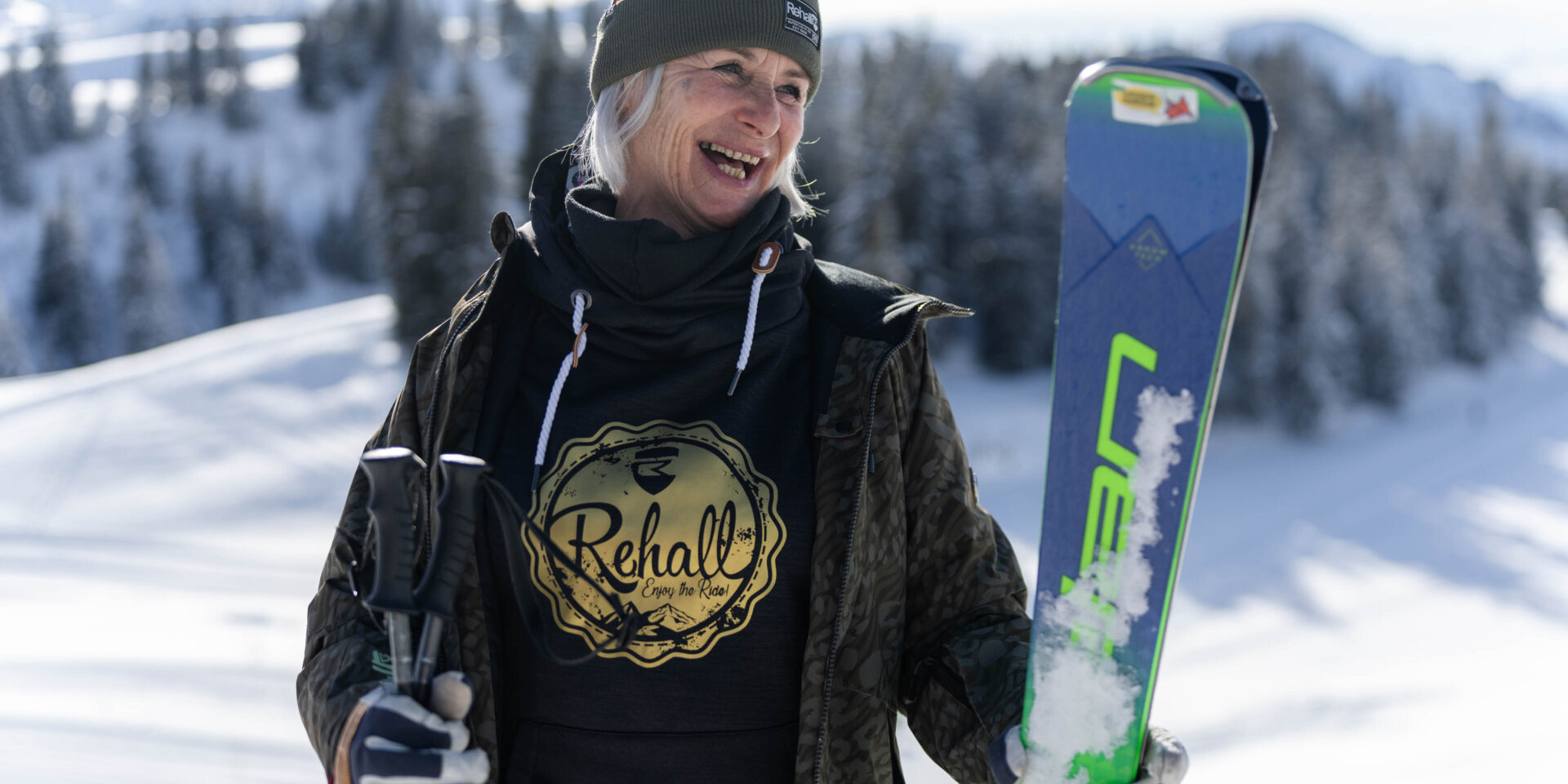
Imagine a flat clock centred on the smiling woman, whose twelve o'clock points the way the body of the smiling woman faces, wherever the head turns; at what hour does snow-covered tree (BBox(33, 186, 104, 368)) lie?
The snow-covered tree is roughly at 5 o'clock from the smiling woman.

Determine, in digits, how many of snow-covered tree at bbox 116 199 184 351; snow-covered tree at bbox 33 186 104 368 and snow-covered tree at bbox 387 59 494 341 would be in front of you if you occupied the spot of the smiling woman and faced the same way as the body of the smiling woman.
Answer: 0

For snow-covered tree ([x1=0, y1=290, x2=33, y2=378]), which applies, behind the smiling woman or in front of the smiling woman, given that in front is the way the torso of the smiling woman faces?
behind

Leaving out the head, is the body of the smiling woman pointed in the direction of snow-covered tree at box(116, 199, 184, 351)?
no

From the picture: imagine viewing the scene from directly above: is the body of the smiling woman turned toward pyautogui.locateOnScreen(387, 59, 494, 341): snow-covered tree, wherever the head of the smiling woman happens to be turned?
no

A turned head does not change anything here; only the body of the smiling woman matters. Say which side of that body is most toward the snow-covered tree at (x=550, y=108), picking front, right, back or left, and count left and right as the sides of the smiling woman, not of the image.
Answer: back

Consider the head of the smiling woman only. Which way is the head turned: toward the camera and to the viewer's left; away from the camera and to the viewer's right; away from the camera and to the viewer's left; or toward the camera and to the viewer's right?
toward the camera and to the viewer's right

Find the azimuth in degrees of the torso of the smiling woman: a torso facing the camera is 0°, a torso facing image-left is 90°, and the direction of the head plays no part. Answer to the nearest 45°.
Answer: approximately 0°

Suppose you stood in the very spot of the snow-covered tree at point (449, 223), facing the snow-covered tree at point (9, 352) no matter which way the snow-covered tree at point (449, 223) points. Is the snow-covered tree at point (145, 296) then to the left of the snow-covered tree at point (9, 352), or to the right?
right
